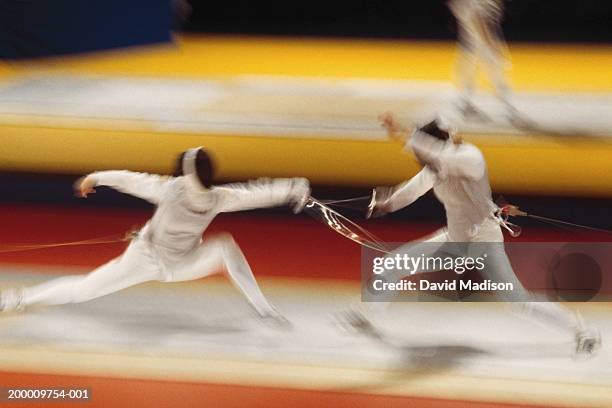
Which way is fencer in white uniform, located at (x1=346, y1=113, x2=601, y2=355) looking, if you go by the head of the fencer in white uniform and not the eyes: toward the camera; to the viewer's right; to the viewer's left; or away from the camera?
to the viewer's left

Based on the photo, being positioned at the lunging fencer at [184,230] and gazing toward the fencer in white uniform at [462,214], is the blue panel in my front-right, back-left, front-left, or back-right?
back-left

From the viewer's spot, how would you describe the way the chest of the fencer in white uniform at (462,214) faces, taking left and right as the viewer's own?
facing to the left of the viewer

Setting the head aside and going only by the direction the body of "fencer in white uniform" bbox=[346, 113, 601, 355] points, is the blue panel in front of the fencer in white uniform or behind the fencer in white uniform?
in front

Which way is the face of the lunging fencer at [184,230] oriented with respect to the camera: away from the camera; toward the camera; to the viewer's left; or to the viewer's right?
to the viewer's right

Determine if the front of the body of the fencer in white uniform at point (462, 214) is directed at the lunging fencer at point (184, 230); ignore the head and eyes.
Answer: yes
